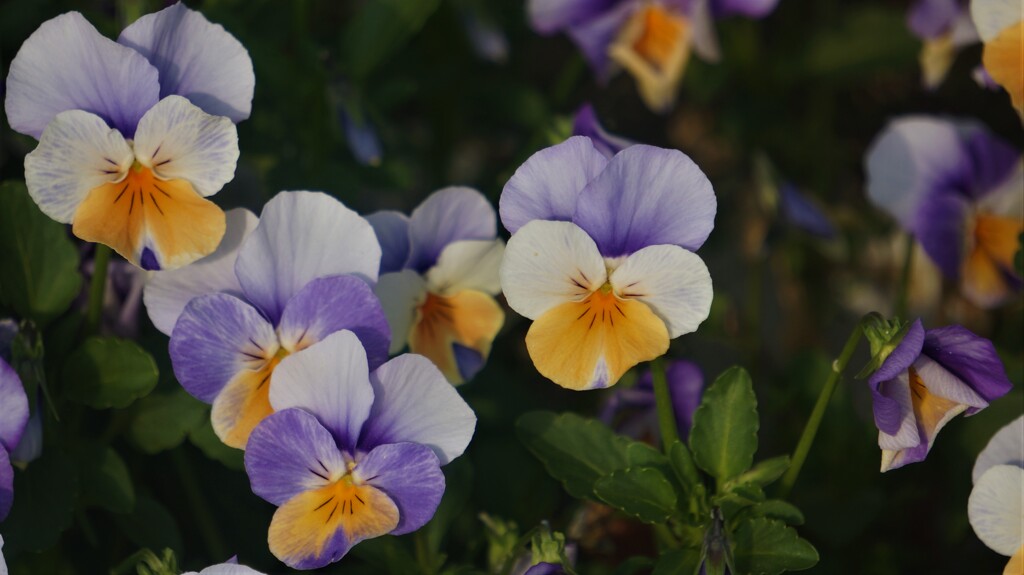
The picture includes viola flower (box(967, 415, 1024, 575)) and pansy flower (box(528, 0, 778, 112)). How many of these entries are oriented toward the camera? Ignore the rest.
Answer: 2

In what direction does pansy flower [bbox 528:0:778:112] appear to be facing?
toward the camera

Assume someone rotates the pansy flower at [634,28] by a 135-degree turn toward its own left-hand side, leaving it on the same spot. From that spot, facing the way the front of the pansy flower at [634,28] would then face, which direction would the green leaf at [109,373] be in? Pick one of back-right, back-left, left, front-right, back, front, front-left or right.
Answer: back

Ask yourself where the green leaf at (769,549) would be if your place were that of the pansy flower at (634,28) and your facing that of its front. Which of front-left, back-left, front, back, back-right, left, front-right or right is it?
front

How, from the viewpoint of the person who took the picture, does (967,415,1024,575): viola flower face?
facing the viewer

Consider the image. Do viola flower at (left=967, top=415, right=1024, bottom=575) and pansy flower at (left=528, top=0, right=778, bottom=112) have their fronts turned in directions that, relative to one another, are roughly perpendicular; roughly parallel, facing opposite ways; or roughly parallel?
roughly parallel

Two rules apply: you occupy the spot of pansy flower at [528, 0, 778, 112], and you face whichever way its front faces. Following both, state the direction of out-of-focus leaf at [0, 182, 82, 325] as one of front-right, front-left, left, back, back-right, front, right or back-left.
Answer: front-right

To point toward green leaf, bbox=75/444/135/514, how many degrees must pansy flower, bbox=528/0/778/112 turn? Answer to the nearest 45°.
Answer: approximately 45° to its right

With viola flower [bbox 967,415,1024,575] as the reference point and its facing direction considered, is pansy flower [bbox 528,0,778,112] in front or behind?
behind
